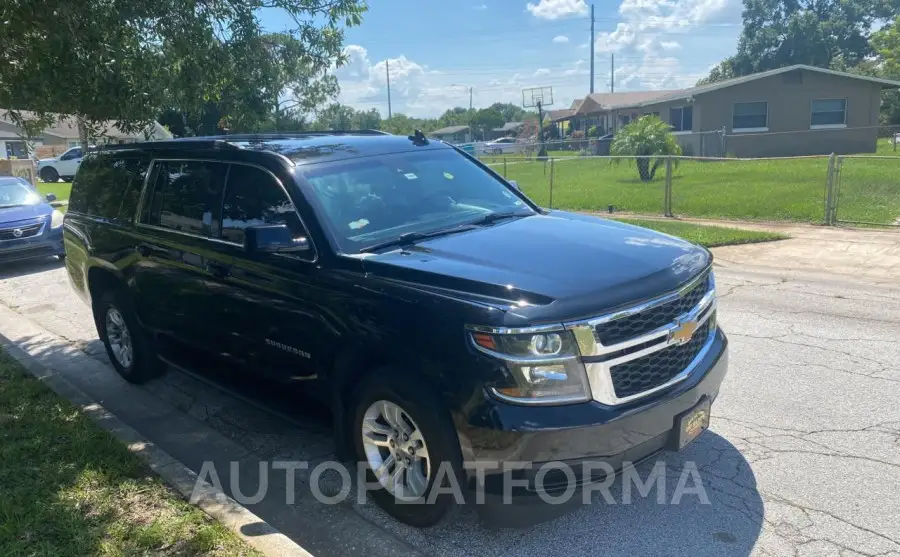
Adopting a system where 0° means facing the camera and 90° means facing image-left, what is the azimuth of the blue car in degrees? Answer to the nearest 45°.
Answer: approximately 315°

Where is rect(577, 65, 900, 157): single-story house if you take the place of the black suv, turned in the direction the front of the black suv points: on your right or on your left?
on your left

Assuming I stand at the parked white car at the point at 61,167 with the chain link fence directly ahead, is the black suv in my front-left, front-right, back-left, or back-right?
front-right

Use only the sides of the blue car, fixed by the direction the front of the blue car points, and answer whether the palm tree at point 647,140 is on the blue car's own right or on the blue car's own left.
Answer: on the blue car's own left

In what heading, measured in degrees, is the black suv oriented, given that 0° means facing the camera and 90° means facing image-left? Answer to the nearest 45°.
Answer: approximately 315°

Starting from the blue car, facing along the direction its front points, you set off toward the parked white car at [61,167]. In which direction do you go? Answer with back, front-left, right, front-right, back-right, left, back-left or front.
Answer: back-left

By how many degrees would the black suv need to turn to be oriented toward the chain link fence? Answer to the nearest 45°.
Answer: approximately 90° to its left

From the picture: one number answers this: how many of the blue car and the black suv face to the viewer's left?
0

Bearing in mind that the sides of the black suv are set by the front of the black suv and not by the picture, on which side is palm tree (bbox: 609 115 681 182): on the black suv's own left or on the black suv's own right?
on the black suv's own left

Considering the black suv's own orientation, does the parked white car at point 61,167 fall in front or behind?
behind

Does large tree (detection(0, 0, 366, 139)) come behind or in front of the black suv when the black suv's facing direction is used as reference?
behind
